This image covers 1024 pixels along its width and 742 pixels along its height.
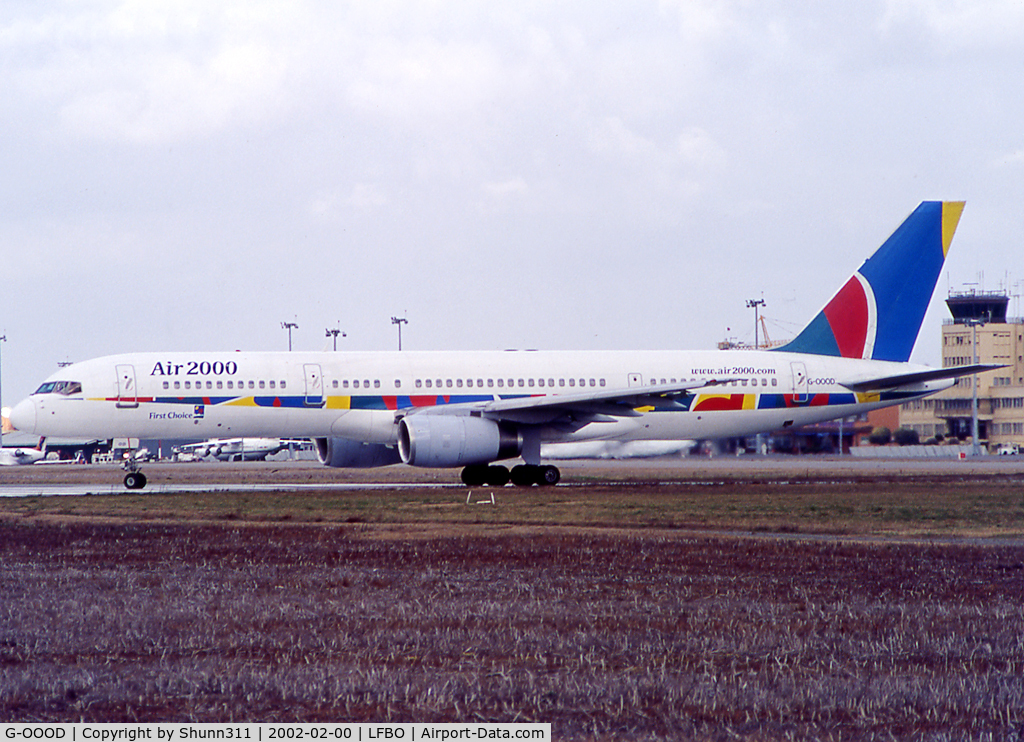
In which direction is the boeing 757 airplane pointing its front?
to the viewer's left
